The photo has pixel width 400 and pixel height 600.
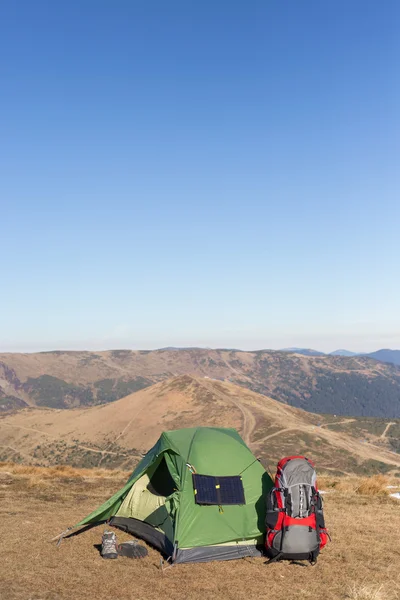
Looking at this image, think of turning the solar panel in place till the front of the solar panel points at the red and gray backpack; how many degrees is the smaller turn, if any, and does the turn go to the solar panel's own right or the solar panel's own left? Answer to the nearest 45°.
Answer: approximately 45° to the solar panel's own left

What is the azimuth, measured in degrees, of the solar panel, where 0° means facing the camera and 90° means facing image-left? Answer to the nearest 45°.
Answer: approximately 0°

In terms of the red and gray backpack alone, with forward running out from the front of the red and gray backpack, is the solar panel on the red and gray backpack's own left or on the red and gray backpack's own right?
on the red and gray backpack's own right

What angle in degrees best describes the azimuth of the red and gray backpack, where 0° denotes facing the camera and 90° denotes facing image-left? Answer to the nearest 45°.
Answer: approximately 0°

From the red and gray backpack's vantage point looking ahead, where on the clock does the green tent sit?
The green tent is roughly at 4 o'clock from the red and gray backpack.

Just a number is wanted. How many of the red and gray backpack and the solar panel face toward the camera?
2

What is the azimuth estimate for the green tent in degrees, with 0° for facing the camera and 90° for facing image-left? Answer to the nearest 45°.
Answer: approximately 45°
